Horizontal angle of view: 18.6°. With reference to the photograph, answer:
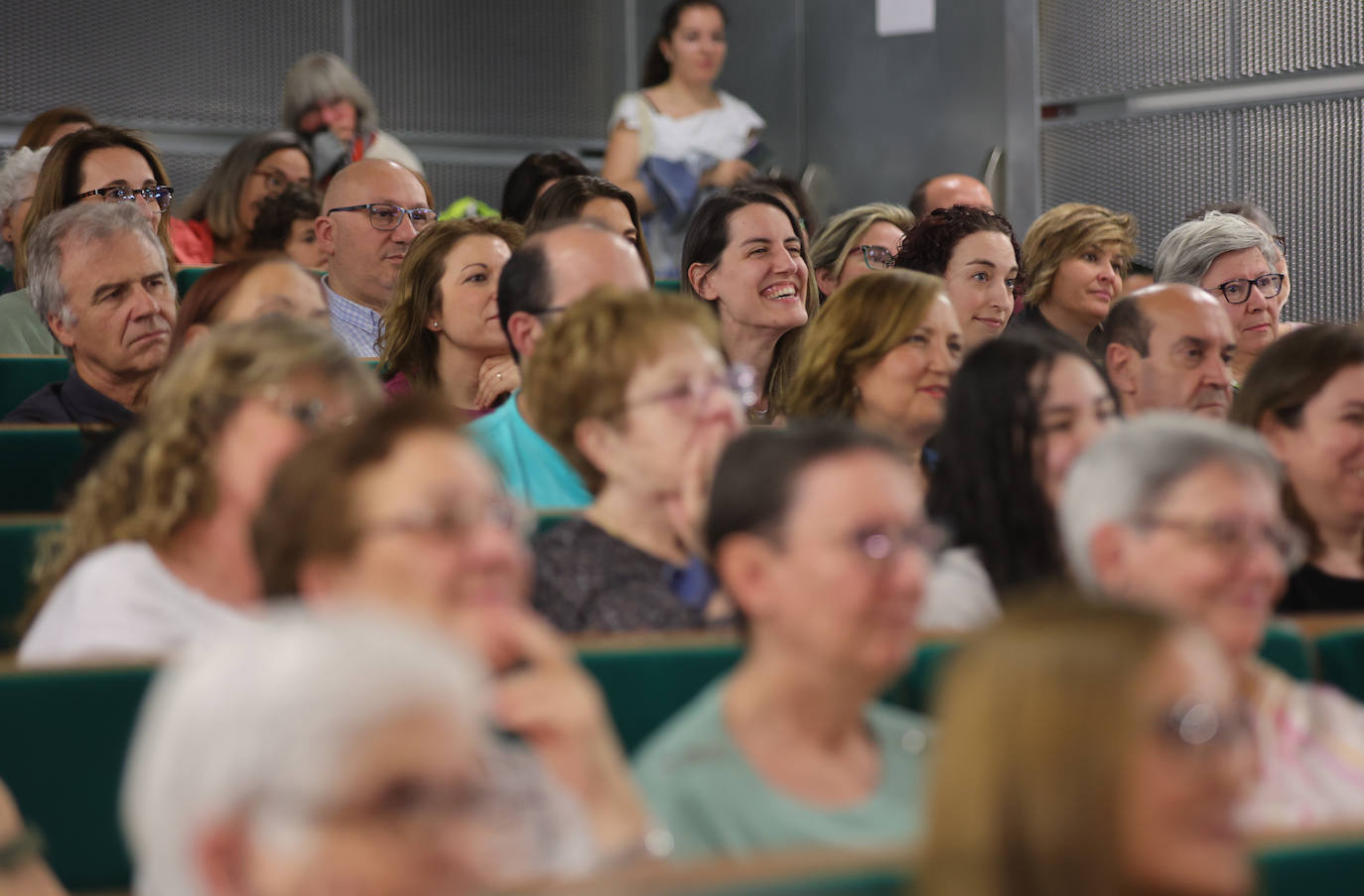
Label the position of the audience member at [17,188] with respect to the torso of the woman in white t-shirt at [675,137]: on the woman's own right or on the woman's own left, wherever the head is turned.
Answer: on the woman's own right

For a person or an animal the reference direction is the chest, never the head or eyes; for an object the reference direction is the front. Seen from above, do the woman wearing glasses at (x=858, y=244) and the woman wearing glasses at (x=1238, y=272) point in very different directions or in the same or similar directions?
same or similar directions

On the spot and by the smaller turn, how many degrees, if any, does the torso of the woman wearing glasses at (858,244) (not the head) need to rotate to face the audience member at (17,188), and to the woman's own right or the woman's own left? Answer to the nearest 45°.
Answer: approximately 135° to the woman's own right

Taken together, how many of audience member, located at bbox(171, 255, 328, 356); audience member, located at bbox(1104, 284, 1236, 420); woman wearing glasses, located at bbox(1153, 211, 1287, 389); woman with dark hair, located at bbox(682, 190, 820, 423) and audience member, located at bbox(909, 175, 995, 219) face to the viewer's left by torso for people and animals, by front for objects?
0

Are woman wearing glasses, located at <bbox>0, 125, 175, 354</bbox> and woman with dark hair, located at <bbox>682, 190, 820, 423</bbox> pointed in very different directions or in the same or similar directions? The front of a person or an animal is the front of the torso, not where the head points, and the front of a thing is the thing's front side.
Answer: same or similar directions

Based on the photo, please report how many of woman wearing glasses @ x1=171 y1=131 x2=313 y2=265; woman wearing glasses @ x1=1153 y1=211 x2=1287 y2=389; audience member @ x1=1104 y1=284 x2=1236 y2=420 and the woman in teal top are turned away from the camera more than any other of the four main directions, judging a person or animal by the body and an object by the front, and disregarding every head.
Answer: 0

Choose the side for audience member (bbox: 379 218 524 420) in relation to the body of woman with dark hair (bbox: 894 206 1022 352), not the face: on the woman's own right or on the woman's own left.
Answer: on the woman's own right

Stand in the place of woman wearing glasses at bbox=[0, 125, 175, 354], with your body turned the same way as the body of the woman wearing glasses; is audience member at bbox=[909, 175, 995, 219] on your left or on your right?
on your left

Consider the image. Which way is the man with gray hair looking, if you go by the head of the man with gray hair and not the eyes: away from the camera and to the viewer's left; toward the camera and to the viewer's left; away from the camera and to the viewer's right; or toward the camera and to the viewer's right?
toward the camera and to the viewer's right

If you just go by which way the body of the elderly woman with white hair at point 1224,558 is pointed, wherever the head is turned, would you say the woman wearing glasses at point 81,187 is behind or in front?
behind

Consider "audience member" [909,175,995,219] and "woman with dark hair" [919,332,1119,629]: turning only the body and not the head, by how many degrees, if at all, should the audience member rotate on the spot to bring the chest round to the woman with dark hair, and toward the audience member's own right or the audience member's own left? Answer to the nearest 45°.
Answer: approximately 45° to the audience member's own right

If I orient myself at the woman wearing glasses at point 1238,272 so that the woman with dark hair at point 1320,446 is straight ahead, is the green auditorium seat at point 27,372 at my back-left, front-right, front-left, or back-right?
front-right

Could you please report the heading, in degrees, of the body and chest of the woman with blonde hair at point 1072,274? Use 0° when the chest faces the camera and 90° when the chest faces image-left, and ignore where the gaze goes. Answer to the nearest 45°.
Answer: approximately 315°

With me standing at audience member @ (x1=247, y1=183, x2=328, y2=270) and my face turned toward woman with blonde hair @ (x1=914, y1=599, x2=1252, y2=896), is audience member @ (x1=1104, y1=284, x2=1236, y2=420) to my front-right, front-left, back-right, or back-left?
front-left
